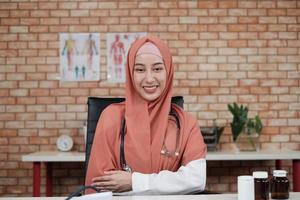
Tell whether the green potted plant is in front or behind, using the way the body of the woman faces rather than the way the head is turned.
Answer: behind

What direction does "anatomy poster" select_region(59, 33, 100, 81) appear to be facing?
toward the camera

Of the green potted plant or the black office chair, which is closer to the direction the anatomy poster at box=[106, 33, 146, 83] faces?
the black office chair

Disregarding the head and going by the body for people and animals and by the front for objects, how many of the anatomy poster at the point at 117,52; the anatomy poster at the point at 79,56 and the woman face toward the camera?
3

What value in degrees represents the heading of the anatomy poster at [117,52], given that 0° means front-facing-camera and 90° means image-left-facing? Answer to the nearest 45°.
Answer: approximately 0°

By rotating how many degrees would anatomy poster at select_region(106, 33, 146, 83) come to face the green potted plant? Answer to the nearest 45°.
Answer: approximately 90° to its left

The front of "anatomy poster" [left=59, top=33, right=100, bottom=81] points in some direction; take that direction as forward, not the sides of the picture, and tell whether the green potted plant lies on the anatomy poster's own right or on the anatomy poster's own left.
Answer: on the anatomy poster's own left

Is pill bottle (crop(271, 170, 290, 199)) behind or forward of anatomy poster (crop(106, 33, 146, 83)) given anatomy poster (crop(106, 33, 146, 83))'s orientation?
forward
